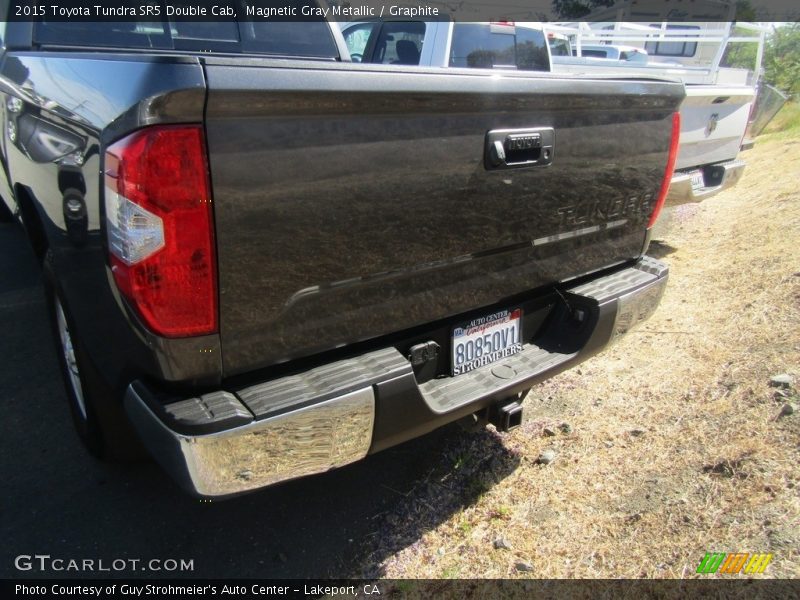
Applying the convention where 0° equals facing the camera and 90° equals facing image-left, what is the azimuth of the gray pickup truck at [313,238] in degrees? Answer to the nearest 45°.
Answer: approximately 135°

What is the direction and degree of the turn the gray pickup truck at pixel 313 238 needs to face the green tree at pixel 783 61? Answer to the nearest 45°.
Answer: approximately 90° to its right

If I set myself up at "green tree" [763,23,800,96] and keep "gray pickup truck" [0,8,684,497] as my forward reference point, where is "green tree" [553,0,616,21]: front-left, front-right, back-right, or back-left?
back-right

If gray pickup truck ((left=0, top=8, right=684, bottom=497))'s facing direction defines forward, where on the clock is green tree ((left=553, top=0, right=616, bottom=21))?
The green tree is roughly at 2 o'clock from the gray pickup truck.
